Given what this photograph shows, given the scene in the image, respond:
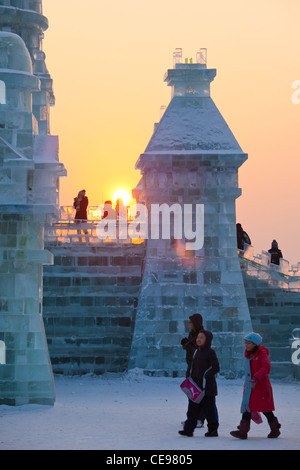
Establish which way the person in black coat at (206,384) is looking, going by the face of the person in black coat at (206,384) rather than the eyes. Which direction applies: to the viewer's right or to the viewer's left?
to the viewer's left

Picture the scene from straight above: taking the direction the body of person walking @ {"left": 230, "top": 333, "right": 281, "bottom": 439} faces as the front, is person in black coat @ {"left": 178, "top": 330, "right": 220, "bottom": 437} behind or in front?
in front

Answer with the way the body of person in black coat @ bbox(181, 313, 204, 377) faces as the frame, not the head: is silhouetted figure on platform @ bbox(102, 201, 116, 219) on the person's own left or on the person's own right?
on the person's own right
